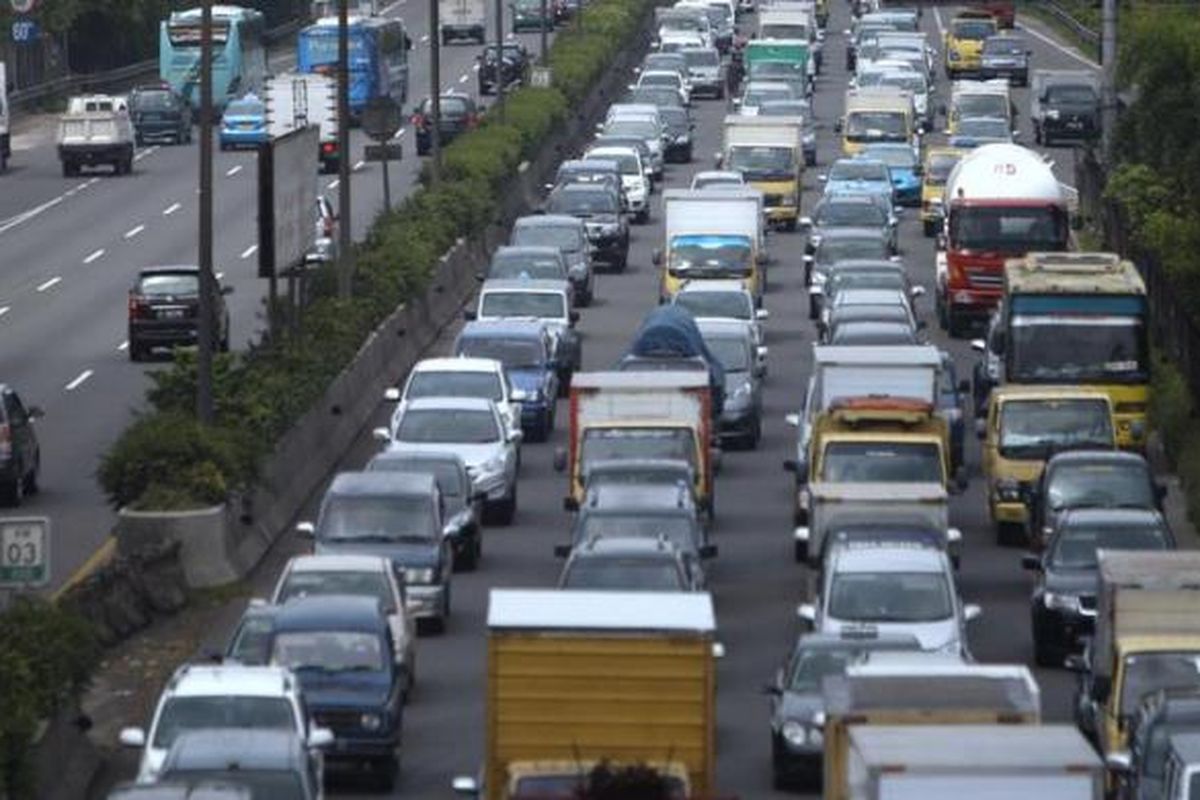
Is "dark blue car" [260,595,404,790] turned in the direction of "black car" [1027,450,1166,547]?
no

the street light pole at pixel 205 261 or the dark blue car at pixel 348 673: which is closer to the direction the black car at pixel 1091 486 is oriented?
the dark blue car

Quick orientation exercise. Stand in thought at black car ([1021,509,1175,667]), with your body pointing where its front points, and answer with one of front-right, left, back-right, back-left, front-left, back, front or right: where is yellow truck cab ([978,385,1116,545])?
back

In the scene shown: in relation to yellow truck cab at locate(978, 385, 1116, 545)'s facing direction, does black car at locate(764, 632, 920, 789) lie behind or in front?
in front

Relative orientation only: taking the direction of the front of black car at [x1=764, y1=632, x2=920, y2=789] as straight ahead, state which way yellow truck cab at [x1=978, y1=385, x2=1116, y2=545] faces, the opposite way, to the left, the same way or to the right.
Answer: the same way

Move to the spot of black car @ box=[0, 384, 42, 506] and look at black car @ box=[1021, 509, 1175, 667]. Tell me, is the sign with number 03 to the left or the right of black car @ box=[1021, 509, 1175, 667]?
right

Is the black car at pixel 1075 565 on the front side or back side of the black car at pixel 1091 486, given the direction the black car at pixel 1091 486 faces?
on the front side

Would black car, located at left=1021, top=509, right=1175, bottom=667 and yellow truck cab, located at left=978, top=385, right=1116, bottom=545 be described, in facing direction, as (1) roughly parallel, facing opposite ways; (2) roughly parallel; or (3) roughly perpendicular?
roughly parallel

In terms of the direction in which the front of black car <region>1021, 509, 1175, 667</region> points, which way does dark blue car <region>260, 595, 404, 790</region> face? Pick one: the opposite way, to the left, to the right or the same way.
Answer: the same way

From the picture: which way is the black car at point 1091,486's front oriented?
toward the camera

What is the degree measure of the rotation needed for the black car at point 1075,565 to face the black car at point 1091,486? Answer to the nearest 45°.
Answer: approximately 180°

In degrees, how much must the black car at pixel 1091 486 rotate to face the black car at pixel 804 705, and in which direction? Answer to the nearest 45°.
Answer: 0° — it already faces it

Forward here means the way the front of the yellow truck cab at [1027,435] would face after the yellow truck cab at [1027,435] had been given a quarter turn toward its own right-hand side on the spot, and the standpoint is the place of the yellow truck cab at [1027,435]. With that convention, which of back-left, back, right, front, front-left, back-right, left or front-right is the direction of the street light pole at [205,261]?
front

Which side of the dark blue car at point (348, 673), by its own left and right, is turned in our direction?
front

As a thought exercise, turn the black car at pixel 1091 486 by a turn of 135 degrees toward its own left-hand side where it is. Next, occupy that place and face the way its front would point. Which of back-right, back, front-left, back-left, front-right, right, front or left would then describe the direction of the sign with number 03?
back

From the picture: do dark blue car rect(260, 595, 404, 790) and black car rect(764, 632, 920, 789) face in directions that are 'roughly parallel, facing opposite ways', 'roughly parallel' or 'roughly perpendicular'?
roughly parallel

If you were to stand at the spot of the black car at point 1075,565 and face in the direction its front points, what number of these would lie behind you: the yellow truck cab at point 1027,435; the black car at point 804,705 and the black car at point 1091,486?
2

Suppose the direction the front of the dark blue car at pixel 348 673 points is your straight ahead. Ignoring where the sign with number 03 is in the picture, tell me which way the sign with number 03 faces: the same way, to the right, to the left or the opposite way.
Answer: the same way

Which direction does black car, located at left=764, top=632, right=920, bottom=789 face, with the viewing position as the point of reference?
facing the viewer

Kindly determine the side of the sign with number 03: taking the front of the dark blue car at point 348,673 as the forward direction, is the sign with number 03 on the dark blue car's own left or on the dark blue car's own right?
on the dark blue car's own right
